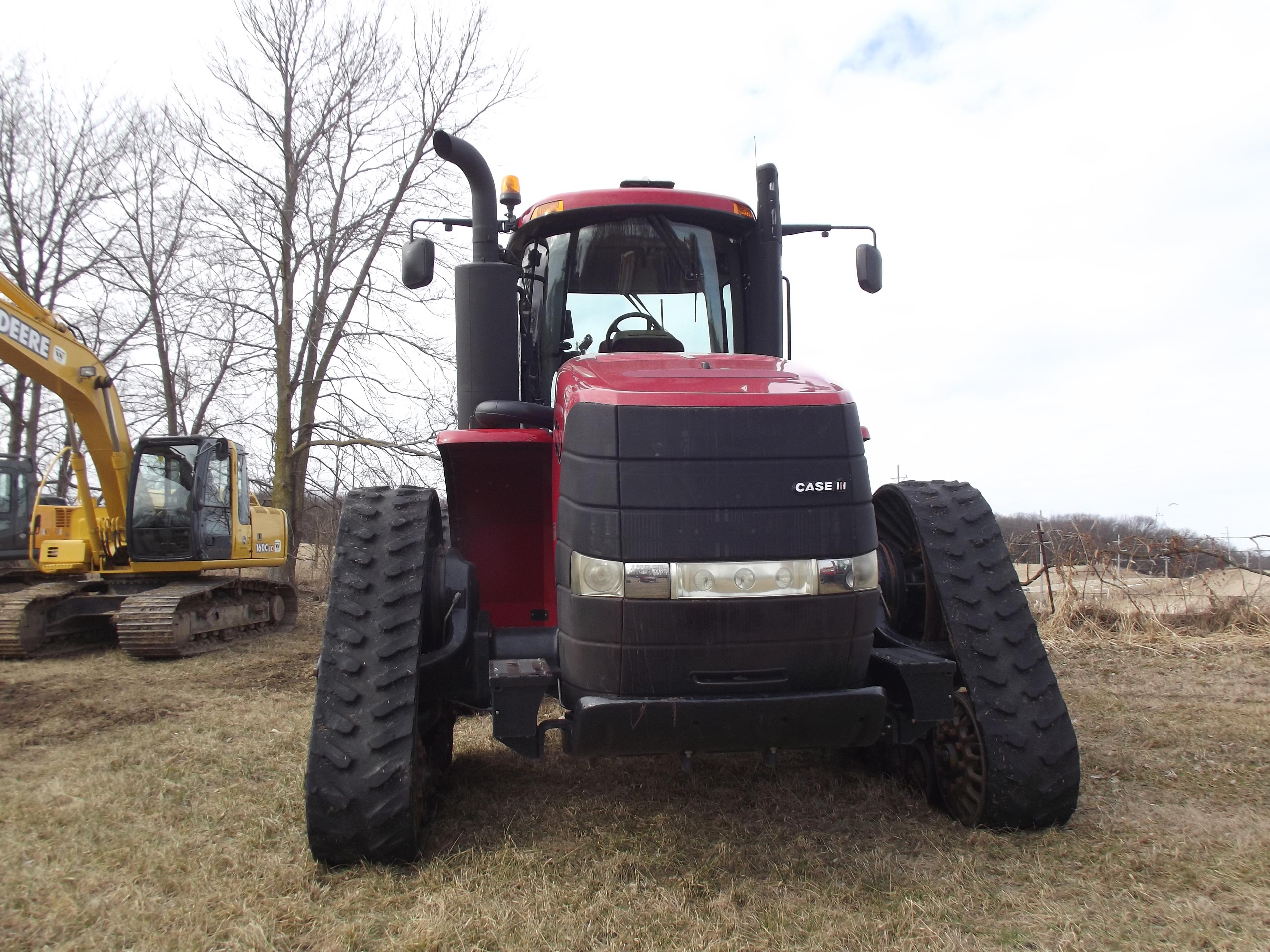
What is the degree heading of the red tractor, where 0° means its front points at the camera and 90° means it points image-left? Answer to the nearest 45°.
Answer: approximately 0°

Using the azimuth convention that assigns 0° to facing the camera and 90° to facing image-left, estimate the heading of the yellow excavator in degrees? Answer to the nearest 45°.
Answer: approximately 45°

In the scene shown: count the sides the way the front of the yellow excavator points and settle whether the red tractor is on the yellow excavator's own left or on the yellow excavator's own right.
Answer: on the yellow excavator's own left

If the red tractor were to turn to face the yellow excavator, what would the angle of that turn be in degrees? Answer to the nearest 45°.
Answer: approximately 135° to its right
